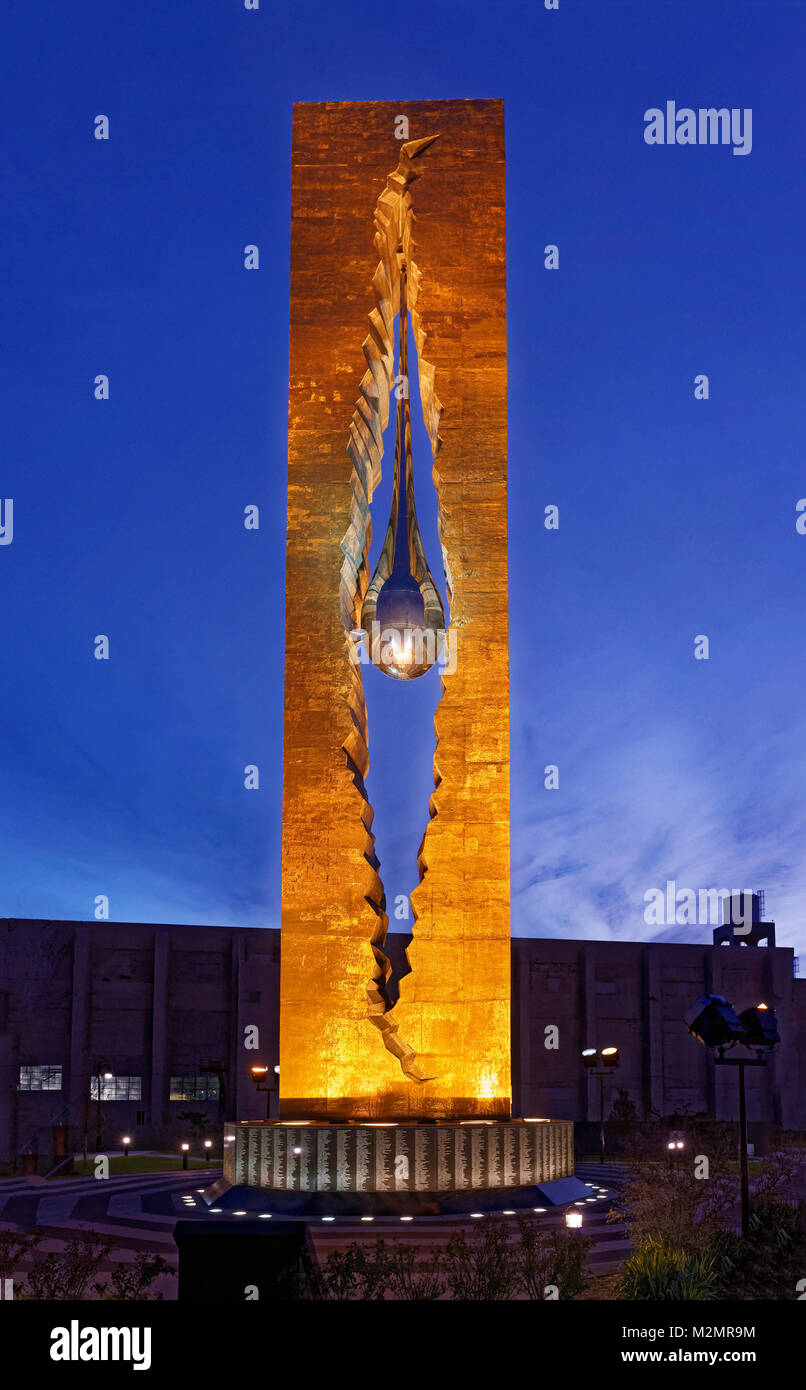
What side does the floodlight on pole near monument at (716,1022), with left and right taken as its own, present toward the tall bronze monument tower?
front

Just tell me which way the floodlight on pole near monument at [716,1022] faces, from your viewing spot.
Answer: facing away from the viewer and to the left of the viewer
